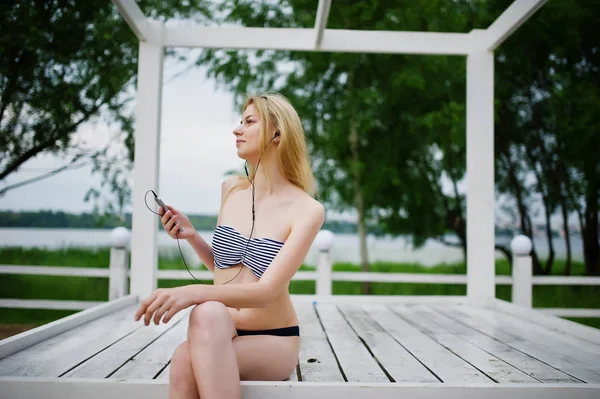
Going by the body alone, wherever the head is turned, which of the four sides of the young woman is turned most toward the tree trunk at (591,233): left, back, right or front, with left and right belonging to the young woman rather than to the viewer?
back

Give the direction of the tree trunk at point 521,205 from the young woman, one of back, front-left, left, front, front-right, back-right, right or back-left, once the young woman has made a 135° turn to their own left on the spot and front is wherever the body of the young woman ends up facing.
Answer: front-left

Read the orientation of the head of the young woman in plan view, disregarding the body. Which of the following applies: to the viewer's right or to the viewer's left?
to the viewer's left

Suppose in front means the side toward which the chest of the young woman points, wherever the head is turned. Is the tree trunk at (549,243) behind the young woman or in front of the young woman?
behind

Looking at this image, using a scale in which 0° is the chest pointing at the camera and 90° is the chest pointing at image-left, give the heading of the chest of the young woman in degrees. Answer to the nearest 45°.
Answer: approximately 45°

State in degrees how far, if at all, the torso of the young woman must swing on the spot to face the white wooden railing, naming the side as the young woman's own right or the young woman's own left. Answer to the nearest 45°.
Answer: approximately 135° to the young woman's own right

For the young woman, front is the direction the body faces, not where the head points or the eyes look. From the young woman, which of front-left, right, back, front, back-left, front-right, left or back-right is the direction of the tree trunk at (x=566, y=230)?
back

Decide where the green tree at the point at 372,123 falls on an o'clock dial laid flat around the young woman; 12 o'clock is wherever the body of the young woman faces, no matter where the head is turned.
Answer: The green tree is roughly at 5 o'clock from the young woman.

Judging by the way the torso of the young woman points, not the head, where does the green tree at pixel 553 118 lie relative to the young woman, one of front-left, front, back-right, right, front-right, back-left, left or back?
back
